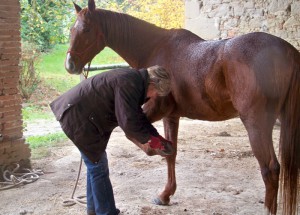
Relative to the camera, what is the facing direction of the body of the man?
to the viewer's right

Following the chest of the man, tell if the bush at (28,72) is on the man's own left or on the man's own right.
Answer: on the man's own left

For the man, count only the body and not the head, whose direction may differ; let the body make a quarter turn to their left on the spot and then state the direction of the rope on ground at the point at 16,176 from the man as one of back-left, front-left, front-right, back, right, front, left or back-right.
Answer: front-left
